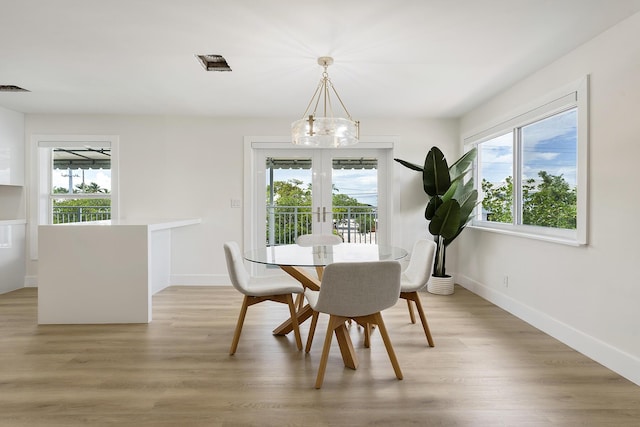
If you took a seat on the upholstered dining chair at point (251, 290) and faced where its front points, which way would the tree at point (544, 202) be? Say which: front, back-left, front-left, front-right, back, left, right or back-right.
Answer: front

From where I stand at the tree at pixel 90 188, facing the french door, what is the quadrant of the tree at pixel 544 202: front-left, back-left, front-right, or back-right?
front-left

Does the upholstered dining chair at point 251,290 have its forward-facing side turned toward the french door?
no

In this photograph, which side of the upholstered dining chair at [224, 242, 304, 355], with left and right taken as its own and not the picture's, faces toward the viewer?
right

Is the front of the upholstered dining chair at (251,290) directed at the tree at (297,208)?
no

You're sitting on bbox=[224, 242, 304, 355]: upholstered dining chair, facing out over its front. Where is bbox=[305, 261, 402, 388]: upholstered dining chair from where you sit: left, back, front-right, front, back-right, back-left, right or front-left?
front-right

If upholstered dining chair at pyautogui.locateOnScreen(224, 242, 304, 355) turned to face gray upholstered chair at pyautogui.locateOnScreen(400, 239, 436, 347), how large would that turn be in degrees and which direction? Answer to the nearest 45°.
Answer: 0° — it already faces it

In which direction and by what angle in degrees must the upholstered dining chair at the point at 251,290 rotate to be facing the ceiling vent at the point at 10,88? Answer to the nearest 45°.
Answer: approximately 135° to its left

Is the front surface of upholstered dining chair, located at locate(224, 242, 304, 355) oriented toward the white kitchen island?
no

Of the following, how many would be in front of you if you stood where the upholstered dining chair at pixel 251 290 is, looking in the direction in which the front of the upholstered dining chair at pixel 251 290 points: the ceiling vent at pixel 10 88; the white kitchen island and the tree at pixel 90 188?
0

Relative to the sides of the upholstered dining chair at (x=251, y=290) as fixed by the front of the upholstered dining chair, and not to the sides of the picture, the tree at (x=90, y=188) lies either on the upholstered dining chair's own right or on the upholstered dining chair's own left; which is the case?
on the upholstered dining chair's own left

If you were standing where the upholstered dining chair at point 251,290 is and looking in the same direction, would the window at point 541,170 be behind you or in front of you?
in front

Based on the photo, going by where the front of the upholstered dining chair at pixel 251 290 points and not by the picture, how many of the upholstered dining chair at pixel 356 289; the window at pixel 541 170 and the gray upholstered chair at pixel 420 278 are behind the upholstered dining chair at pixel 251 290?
0

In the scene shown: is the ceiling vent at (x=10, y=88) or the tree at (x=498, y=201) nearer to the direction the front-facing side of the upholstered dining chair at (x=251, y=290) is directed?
the tree
